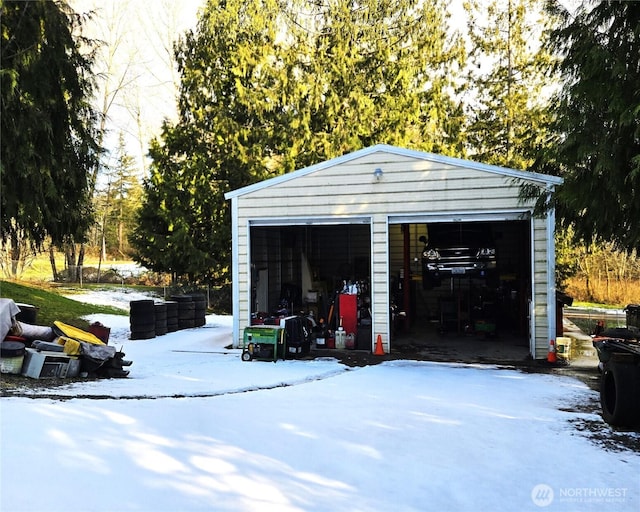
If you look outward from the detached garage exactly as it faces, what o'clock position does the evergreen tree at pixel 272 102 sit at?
The evergreen tree is roughly at 5 o'clock from the detached garage.

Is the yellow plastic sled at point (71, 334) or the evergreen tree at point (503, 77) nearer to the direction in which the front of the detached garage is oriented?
the yellow plastic sled

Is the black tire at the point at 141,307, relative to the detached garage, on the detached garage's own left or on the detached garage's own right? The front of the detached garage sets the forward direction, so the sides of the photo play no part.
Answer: on the detached garage's own right

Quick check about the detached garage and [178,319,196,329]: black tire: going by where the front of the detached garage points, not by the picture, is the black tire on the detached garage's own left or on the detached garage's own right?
on the detached garage's own right

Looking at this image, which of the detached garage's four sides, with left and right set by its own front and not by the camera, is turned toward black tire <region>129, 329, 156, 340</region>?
right

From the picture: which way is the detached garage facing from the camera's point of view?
toward the camera

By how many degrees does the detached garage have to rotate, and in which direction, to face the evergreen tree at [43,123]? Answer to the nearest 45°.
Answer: approximately 90° to its right

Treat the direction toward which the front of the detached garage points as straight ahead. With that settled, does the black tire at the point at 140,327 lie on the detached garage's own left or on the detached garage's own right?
on the detached garage's own right

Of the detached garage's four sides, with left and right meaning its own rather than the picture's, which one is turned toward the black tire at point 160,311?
right

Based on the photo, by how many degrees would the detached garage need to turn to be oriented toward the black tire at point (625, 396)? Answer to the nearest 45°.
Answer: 0° — it already faces it

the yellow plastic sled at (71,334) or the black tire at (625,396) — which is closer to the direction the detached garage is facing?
the black tire

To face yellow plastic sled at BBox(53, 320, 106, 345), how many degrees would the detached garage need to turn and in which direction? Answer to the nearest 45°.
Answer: approximately 45° to its right
